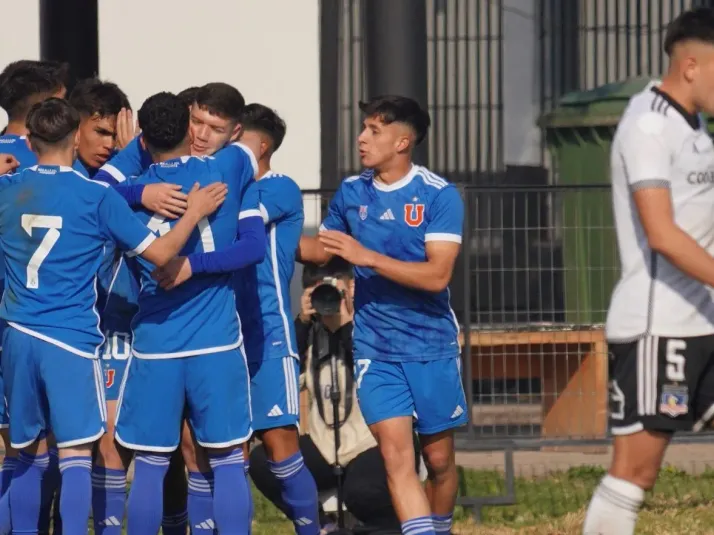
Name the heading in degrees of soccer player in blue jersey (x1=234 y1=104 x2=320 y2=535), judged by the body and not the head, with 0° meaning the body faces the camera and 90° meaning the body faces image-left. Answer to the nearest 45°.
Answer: approximately 45°

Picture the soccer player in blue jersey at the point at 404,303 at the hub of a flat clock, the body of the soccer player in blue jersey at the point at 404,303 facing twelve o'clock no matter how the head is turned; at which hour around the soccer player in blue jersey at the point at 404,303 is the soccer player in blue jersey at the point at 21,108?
the soccer player in blue jersey at the point at 21,108 is roughly at 2 o'clock from the soccer player in blue jersey at the point at 404,303.

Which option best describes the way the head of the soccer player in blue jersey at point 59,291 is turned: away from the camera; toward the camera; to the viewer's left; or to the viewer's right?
away from the camera

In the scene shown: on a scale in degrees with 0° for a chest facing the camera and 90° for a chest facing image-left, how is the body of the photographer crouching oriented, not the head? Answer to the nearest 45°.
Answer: approximately 0°

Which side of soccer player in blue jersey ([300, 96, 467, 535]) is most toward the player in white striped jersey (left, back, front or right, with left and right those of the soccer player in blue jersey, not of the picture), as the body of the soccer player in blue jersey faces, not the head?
left

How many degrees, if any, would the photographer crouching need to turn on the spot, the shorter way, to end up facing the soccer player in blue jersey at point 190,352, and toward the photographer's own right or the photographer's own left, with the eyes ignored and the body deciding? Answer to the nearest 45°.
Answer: approximately 45° to the photographer's own right

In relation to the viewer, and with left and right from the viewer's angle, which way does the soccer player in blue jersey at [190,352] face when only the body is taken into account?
facing away from the viewer

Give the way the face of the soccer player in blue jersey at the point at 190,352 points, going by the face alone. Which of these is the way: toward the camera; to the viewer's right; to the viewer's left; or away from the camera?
away from the camera

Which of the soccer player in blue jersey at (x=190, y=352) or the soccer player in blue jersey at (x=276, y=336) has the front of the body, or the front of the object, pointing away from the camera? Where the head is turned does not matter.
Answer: the soccer player in blue jersey at (x=190, y=352)
